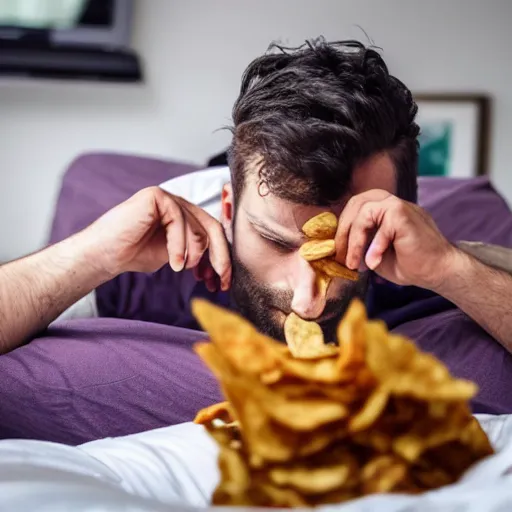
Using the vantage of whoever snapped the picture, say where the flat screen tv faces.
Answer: facing the viewer

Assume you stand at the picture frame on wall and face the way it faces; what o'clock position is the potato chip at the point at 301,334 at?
The potato chip is roughly at 12 o'clock from the picture frame on wall.

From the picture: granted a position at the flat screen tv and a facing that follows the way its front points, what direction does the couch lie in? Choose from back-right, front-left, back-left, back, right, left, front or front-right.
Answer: front

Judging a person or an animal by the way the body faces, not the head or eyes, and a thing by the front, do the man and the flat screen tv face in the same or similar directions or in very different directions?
same or similar directions

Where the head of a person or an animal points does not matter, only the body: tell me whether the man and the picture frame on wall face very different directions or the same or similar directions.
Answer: same or similar directions

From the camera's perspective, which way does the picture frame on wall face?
toward the camera

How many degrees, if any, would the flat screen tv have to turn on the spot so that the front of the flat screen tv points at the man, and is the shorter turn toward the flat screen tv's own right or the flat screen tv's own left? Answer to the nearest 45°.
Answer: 0° — it already faces them

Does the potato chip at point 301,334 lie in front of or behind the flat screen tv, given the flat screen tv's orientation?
in front

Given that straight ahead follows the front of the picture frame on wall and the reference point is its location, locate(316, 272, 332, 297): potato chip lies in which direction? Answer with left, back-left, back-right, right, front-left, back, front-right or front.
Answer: front

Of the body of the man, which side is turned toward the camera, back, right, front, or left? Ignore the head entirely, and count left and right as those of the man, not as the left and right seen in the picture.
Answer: front
